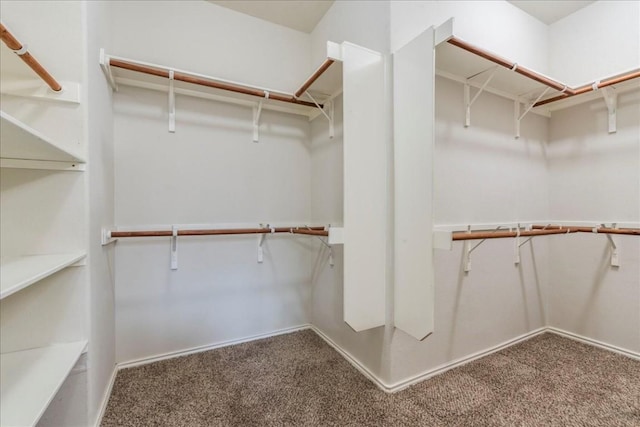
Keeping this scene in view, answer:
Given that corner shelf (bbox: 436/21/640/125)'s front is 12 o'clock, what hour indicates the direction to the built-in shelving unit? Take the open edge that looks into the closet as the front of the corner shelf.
The built-in shelving unit is roughly at 1 o'clock from the corner shelf.

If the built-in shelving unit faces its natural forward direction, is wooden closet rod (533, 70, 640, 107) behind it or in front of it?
in front

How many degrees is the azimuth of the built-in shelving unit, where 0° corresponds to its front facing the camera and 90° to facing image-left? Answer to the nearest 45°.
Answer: approximately 270°

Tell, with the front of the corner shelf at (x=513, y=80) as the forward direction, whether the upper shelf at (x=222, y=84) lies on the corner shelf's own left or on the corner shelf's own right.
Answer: on the corner shelf's own right
